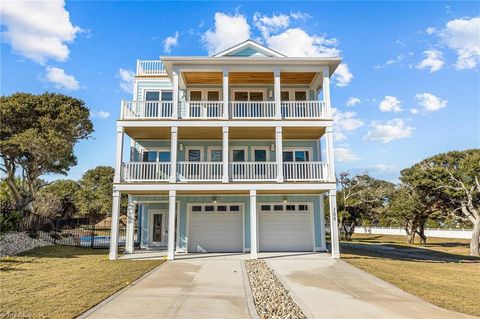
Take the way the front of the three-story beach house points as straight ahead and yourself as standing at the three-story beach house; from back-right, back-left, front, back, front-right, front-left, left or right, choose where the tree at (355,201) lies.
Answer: back-left

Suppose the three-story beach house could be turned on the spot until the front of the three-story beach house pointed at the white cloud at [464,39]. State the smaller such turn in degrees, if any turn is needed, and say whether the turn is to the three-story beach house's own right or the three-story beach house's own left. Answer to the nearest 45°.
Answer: approximately 90° to the three-story beach house's own left

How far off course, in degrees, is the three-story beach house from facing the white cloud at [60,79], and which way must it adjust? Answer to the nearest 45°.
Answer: approximately 90° to its right

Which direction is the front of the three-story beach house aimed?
toward the camera

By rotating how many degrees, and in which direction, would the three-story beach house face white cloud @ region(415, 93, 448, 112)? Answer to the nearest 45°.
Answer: approximately 135° to its left
